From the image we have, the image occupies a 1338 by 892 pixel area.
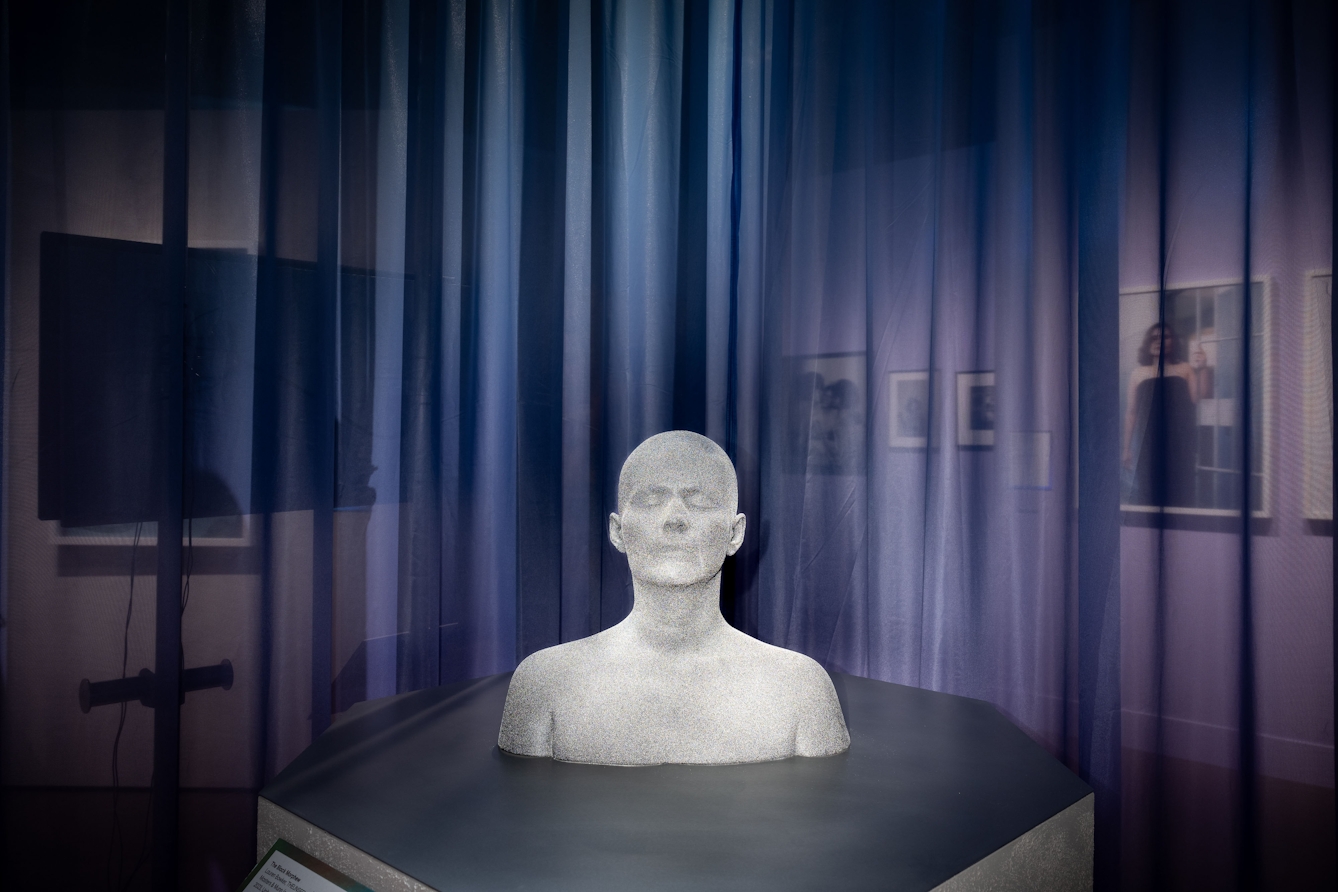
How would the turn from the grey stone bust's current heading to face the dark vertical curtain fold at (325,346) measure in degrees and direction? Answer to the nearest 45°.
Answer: approximately 135° to its right

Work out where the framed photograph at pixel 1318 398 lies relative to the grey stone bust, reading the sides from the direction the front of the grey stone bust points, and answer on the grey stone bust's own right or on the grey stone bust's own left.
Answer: on the grey stone bust's own left

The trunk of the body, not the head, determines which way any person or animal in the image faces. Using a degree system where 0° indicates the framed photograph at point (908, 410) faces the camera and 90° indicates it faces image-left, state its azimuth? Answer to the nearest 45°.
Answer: approximately 45°

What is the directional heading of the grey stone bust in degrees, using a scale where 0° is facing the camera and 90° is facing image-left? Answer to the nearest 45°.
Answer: approximately 0°

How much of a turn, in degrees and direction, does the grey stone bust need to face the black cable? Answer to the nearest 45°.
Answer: approximately 90° to its right

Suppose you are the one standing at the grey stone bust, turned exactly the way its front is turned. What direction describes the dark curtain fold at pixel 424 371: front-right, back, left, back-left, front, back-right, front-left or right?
back-right

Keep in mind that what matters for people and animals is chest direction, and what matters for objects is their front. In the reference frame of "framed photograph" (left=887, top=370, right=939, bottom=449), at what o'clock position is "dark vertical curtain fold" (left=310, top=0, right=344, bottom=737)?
The dark vertical curtain fold is roughly at 1 o'clock from the framed photograph.
